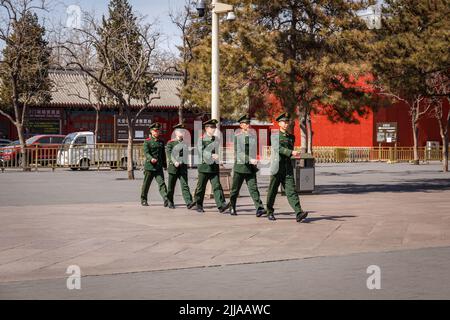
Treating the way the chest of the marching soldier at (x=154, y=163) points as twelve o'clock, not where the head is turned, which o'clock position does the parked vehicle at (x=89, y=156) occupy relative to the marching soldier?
The parked vehicle is roughly at 7 o'clock from the marching soldier.

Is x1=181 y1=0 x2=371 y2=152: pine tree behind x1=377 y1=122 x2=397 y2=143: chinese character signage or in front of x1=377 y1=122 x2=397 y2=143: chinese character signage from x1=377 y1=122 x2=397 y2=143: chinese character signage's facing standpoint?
in front

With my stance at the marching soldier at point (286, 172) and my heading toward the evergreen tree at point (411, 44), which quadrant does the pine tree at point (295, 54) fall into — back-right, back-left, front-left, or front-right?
front-left

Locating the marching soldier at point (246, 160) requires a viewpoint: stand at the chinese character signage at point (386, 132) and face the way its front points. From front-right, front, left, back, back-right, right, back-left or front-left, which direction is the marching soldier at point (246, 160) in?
front

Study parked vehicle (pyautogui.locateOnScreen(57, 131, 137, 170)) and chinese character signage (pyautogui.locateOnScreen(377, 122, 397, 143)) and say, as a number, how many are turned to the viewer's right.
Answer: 0

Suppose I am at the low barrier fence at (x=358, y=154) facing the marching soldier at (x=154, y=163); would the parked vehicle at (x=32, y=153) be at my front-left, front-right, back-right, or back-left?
front-right

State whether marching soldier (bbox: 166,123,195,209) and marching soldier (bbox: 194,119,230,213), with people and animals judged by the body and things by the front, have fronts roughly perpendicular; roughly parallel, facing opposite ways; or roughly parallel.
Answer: roughly parallel

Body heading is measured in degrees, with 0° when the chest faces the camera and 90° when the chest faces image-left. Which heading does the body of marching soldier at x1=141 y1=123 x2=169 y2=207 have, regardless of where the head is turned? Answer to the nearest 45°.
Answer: approximately 315°

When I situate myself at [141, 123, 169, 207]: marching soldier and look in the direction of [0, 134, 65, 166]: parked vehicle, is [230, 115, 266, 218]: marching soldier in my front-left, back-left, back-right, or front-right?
back-right

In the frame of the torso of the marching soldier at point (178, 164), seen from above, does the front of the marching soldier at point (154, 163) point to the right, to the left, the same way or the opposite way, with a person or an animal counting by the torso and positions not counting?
the same way

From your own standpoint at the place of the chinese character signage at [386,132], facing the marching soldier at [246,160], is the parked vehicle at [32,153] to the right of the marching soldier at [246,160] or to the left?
right

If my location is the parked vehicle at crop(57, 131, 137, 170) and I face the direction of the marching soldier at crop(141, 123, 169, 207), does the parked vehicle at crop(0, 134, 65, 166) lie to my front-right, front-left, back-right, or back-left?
back-right
